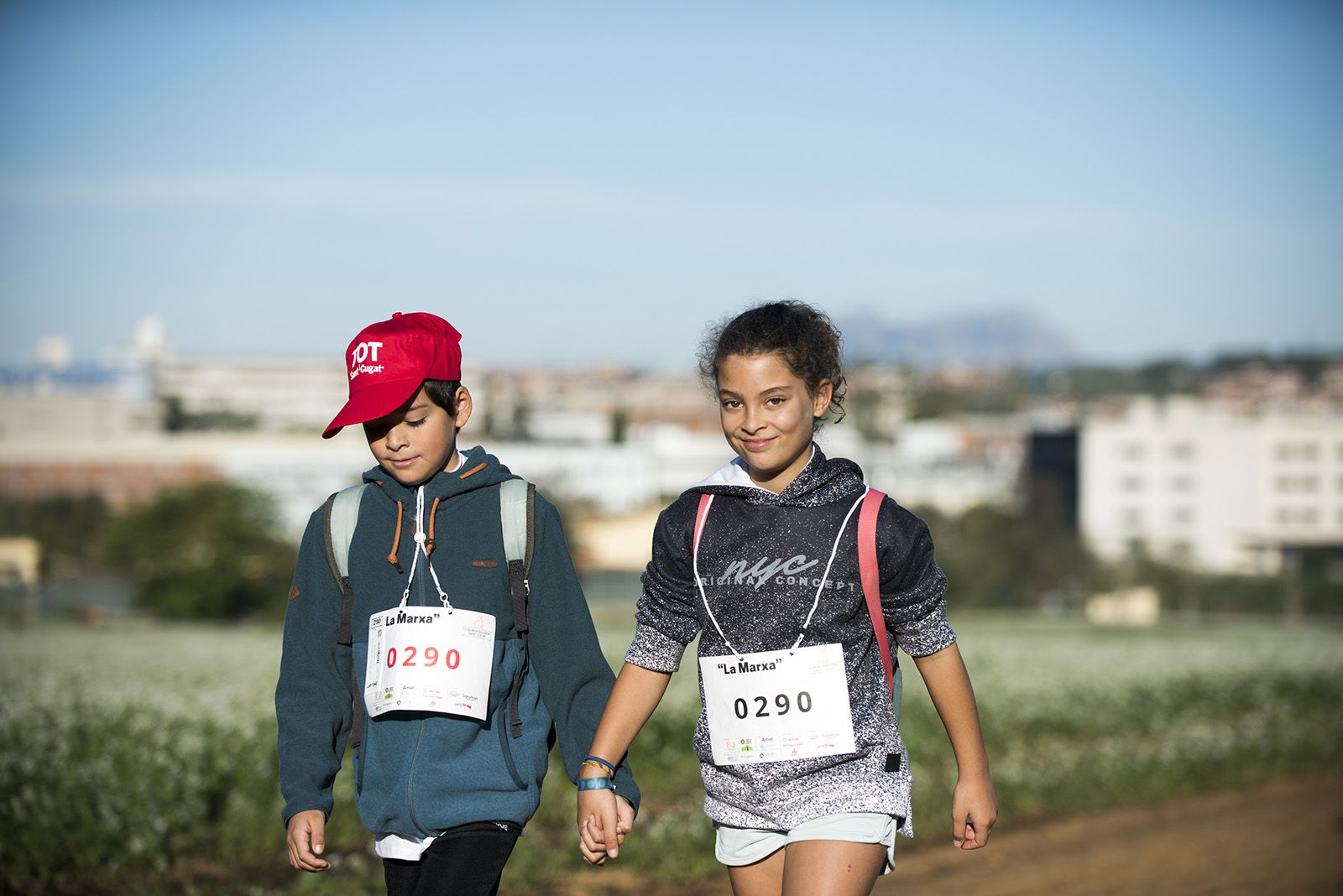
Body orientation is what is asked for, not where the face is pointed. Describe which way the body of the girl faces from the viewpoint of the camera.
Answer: toward the camera

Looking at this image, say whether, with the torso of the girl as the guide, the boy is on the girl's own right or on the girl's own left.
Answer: on the girl's own right
